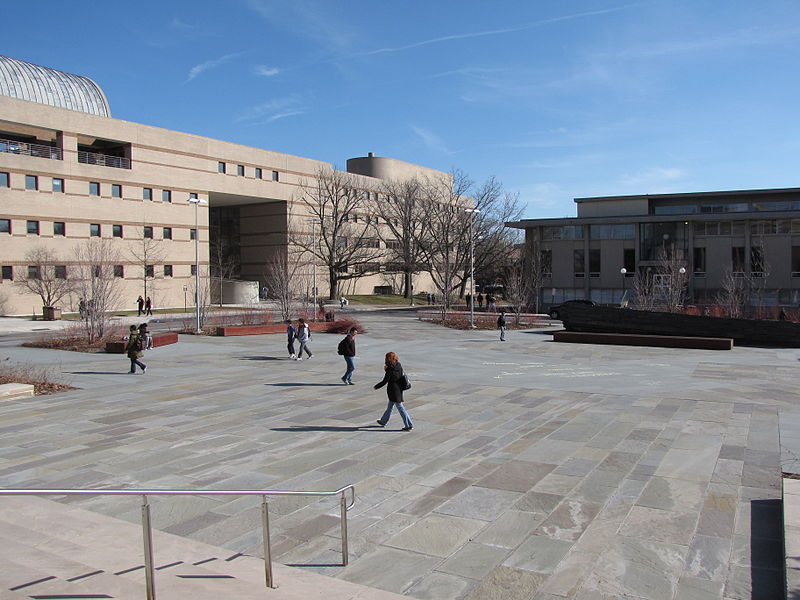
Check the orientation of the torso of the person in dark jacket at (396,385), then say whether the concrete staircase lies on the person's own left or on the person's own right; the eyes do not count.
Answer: on the person's own left

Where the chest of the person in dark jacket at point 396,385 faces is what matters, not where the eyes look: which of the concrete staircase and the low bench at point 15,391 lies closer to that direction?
the low bench

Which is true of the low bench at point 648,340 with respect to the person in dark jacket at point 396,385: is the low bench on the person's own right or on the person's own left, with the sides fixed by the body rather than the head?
on the person's own right

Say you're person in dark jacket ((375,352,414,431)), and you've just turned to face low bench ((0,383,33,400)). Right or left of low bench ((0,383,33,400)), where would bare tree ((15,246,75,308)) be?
right
